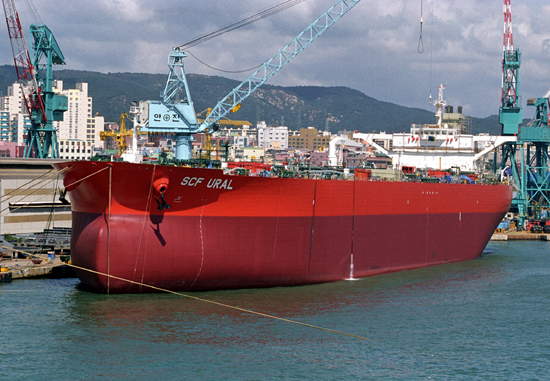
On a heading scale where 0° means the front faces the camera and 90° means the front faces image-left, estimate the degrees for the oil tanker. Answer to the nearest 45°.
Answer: approximately 45°

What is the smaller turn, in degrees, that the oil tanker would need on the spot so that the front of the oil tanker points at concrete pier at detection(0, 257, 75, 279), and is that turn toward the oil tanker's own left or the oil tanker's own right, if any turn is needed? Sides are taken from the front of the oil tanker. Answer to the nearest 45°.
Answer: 0° — it already faces it
